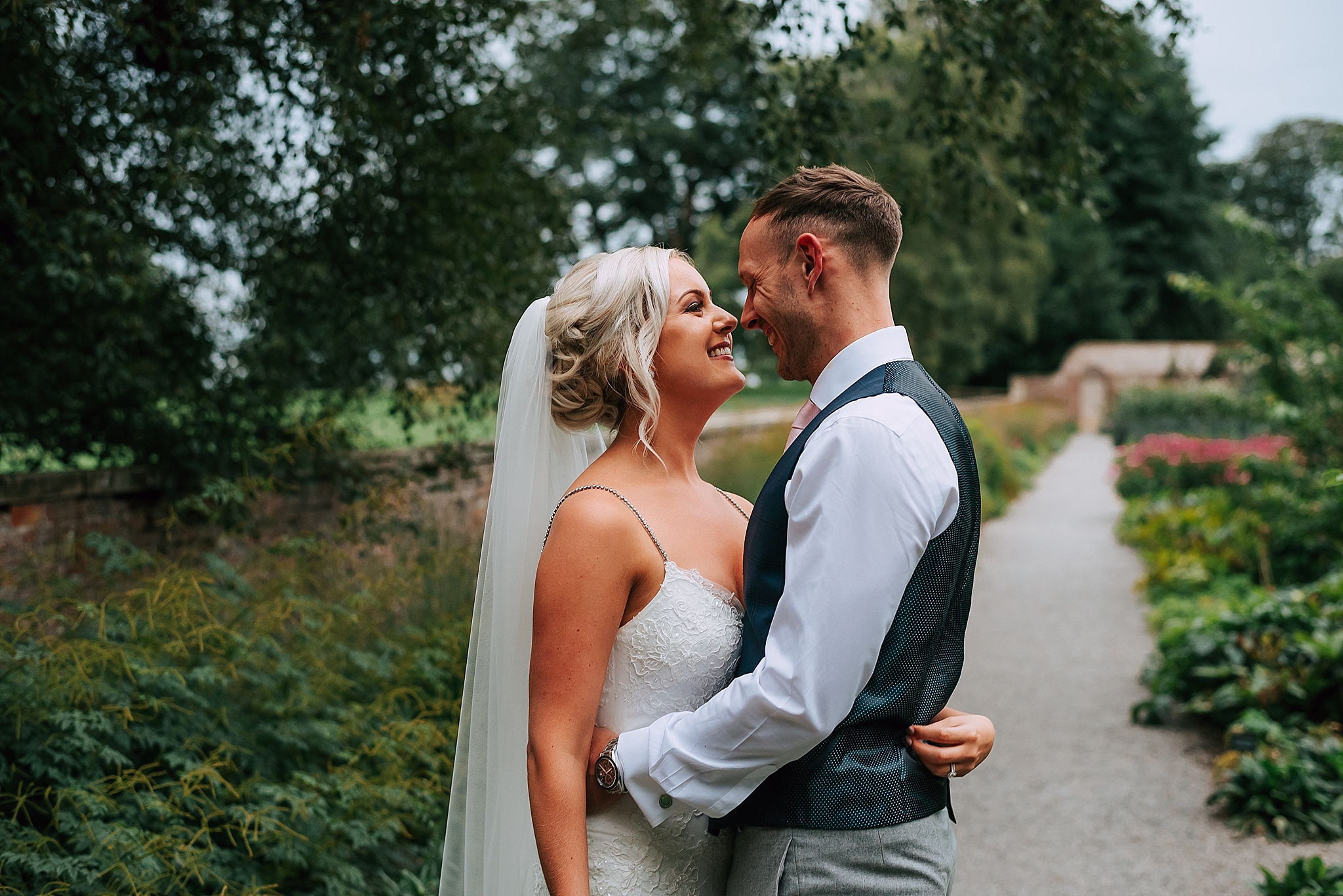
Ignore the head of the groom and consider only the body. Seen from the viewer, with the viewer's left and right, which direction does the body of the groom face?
facing to the left of the viewer

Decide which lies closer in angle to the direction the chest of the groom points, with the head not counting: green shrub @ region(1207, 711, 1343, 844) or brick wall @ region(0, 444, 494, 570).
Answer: the brick wall

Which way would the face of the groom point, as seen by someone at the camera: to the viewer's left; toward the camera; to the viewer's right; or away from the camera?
to the viewer's left

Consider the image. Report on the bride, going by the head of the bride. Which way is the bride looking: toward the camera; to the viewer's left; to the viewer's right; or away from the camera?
to the viewer's right

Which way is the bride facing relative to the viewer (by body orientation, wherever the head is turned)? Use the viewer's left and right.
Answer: facing the viewer and to the right of the viewer

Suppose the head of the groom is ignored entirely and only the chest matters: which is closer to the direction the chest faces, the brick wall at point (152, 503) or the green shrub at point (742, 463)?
the brick wall

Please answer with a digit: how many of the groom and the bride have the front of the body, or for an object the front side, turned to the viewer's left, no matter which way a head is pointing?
1

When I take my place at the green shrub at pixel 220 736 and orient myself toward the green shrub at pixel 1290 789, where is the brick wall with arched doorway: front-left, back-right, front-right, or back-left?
front-left

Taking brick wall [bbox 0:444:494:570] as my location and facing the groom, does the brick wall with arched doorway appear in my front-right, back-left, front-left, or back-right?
back-left

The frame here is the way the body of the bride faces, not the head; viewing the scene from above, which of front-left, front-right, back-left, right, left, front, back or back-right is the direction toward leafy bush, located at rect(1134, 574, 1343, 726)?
left

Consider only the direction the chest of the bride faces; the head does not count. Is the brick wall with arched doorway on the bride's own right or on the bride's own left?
on the bride's own left

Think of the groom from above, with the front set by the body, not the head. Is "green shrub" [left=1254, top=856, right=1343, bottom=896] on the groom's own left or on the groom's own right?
on the groom's own right
